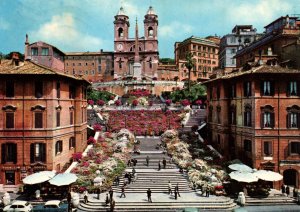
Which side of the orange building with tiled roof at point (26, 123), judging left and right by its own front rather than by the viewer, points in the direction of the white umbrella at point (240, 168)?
left

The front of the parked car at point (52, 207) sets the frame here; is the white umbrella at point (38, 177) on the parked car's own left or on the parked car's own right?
on the parked car's own right

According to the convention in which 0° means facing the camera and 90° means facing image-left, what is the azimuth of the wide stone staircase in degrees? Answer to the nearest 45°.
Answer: approximately 0°

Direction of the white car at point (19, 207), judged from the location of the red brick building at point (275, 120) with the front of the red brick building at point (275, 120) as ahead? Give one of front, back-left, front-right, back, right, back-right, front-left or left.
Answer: front-right

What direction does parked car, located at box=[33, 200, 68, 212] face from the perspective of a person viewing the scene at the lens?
facing to the left of the viewer

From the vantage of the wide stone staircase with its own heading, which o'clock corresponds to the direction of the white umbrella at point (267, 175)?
The white umbrella is roughly at 9 o'clock from the wide stone staircase.

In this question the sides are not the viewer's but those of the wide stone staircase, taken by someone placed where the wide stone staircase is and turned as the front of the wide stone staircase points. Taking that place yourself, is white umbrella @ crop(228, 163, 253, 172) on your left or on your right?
on your left

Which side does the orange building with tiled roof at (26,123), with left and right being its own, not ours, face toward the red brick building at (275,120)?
left

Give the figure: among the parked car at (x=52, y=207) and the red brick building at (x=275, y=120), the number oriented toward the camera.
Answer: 1

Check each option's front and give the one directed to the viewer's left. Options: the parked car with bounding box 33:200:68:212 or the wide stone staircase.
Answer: the parked car

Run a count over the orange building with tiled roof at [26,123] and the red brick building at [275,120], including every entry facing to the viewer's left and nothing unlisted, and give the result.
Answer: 0

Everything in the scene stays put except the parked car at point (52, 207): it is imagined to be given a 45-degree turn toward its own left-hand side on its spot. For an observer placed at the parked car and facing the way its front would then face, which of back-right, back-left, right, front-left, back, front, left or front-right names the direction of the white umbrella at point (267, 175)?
back-left
